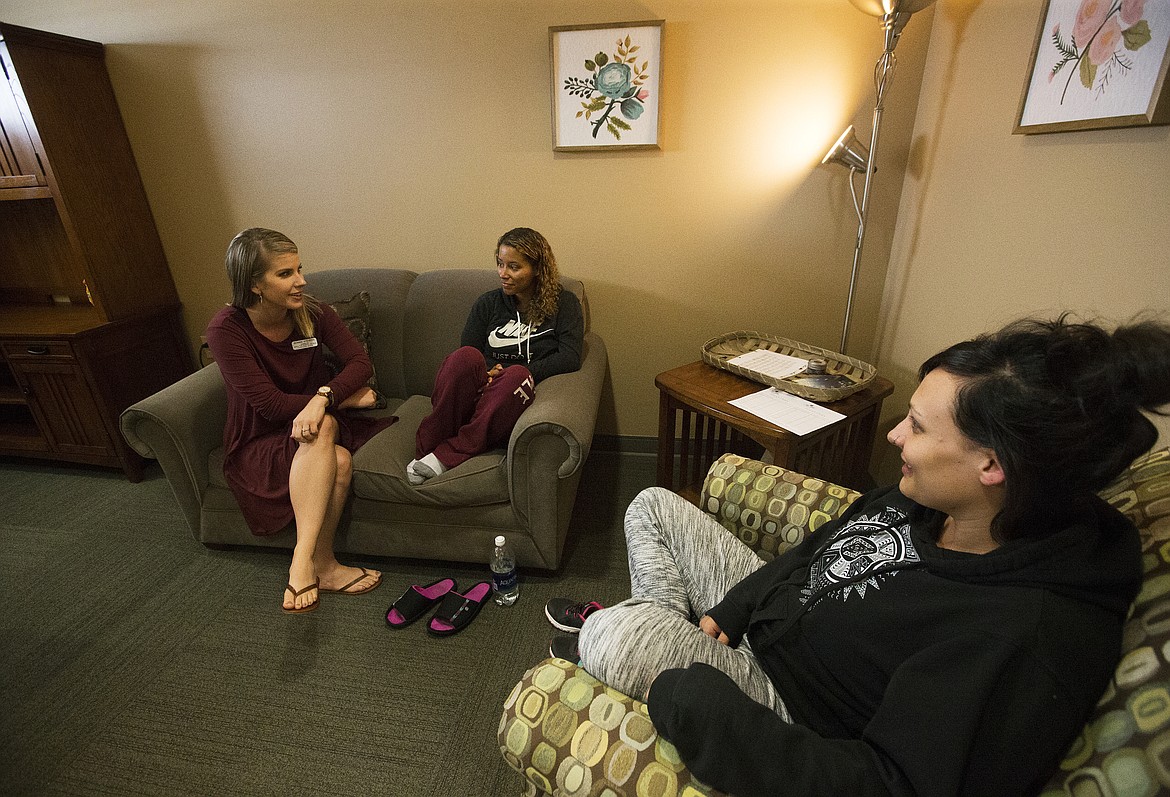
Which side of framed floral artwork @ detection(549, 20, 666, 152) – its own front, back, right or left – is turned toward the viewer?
front

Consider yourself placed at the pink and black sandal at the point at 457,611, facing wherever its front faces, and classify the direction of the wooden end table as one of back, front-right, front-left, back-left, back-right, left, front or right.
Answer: back-left

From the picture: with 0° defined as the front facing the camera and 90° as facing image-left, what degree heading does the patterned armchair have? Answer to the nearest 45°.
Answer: approximately 90°

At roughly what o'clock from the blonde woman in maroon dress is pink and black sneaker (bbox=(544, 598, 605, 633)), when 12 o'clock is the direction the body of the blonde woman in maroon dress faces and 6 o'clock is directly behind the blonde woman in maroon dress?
The pink and black sneaker is roughly at 12 o'clock from the blonde woman in maroon dress.

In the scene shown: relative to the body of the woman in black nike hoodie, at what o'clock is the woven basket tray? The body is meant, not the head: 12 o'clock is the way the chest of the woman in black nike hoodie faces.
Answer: The woven basket tray is roughly at 8 o'clock from the woman in black nike hoodie.

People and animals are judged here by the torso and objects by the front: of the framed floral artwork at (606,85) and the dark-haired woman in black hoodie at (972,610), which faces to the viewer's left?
the dark-haired woman in black hoodie

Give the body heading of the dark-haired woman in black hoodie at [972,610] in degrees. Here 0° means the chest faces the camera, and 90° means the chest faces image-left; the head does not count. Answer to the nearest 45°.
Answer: approximately 90°

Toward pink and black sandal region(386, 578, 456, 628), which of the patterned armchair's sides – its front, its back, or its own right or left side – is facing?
front

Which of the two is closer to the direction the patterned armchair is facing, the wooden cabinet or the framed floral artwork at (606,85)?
the wooden cabinet
